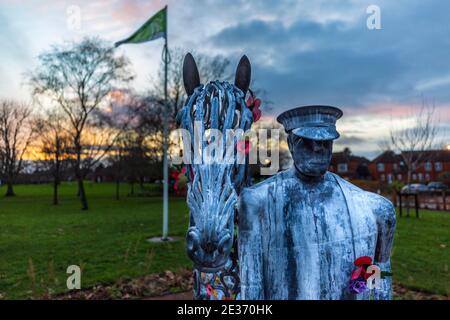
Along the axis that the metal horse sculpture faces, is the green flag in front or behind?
behind

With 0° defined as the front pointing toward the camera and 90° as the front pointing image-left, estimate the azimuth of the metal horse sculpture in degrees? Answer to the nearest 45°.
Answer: approximately 0°

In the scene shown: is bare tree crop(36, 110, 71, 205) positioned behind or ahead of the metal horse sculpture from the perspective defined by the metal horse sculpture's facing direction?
behind

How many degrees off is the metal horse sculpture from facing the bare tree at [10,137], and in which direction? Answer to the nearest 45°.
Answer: approximately 135° to its right

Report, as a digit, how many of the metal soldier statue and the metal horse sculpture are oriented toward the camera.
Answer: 2

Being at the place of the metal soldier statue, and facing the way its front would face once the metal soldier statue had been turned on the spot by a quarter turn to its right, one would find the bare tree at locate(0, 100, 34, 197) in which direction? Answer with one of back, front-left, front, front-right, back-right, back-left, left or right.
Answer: front-right

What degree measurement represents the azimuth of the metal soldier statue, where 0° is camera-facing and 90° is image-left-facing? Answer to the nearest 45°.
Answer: approximately 0°
